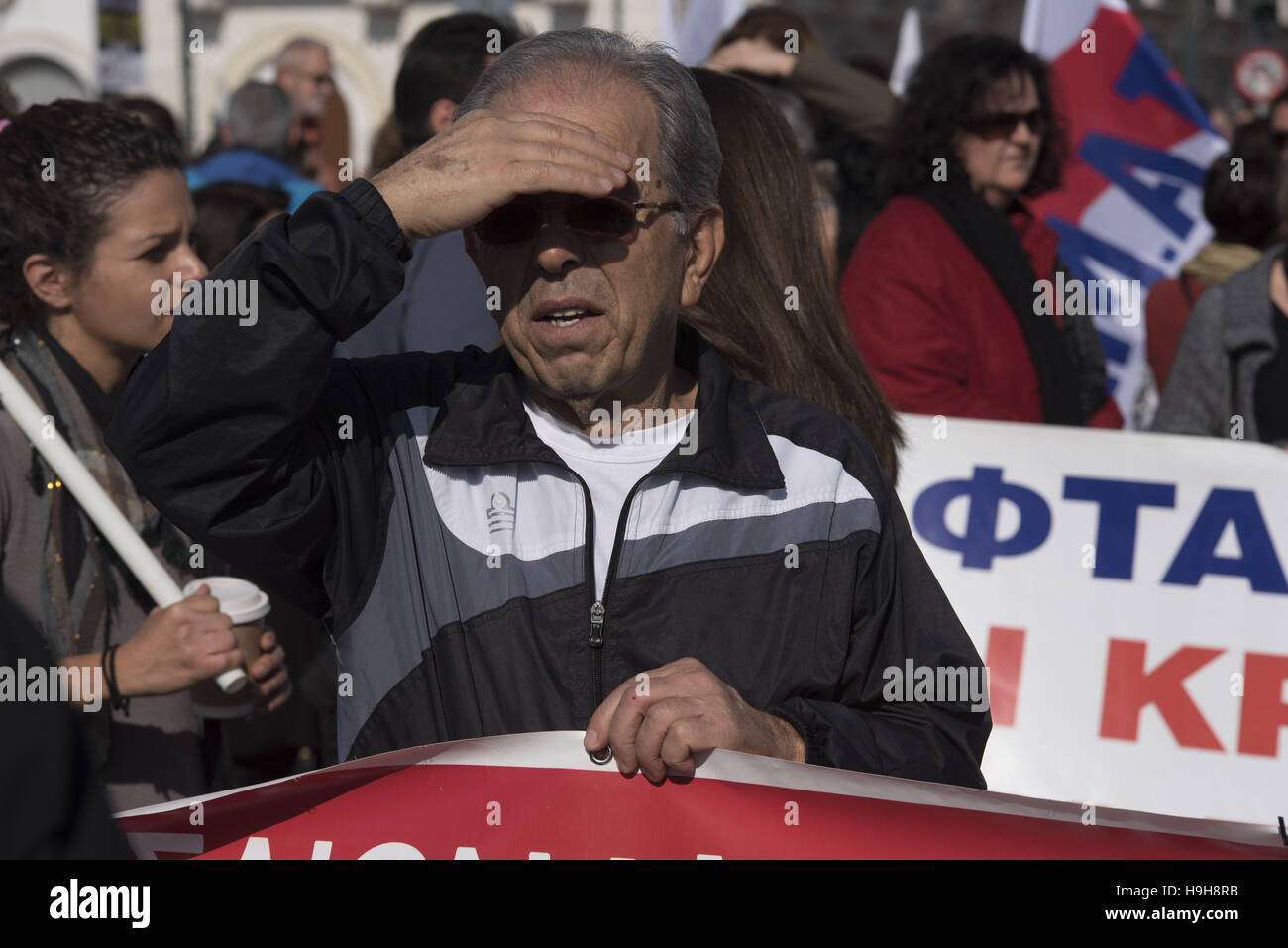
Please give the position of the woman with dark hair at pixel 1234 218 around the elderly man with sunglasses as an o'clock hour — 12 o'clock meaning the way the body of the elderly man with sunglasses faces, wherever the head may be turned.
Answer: The woman with dark hair is roughly at 7 o'clock from the elderly man with sunglasses.

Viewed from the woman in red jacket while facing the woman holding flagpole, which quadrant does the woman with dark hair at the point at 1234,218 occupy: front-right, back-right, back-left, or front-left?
back-right

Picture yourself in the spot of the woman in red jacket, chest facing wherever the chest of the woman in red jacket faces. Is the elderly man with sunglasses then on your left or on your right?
on your right

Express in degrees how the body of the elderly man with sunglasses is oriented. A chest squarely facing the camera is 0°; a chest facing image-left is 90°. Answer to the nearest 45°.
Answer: approximately 0°

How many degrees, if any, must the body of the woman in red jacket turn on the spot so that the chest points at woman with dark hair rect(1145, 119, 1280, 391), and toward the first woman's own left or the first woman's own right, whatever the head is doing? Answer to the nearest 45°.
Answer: approximately 90° to the first woman's own left

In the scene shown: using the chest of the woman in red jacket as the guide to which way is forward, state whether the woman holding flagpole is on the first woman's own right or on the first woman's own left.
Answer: on the first woman's own right

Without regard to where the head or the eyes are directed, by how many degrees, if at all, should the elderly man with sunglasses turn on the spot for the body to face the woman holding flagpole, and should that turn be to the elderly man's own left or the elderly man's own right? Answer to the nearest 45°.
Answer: approximately 135° to the elderly man's own right

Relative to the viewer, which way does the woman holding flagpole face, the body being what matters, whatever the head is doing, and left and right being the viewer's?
facing to the right of the viewer
